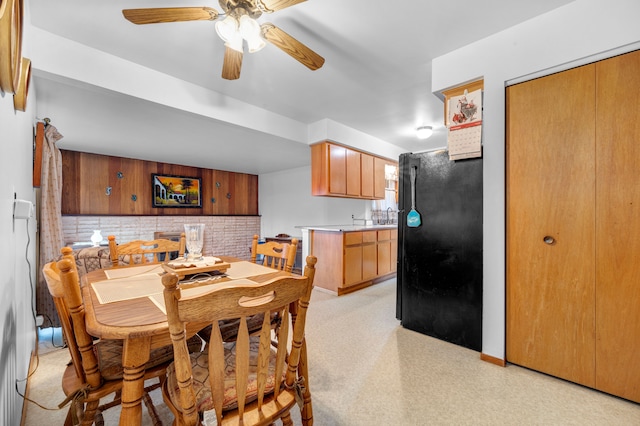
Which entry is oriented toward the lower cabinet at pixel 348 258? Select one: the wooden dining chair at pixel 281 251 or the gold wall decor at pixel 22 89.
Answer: the gold wall decor

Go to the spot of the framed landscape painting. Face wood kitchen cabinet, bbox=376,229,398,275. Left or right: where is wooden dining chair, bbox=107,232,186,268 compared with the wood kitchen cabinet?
right

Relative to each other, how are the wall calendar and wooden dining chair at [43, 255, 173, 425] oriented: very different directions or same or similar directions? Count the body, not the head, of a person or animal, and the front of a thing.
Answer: very different directions

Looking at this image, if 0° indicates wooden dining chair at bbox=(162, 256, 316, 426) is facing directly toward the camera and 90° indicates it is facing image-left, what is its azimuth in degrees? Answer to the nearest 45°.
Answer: approximately 135°

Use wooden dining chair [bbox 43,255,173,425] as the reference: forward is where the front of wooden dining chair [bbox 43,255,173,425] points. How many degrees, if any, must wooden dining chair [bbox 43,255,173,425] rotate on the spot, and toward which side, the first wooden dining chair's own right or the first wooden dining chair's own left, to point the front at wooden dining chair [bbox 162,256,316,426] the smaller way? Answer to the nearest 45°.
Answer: approximately 45° to the first wooden dining chair's own right

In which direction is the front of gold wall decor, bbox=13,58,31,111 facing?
to the viewer's right

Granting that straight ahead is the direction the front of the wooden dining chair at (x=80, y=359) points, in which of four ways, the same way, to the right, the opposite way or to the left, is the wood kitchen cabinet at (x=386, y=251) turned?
to the right

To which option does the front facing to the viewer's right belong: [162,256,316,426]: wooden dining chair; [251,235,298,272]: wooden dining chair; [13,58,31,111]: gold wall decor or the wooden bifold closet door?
the gold wall decor

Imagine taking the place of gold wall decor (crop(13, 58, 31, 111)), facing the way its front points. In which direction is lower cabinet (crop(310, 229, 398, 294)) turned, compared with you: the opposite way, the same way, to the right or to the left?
to the right

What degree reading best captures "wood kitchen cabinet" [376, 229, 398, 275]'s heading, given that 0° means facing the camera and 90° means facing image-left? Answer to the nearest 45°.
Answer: approximately 315°

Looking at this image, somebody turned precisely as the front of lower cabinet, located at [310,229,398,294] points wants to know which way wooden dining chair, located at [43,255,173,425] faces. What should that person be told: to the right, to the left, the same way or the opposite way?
to the left

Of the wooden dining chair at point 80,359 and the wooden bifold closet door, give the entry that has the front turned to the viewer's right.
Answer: the wooden dining chair

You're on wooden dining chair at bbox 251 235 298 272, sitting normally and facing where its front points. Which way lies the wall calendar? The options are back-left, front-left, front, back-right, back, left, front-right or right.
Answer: back-left

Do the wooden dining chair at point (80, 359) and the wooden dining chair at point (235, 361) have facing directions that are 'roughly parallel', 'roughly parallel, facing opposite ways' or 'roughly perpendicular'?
roughly perpendicular
